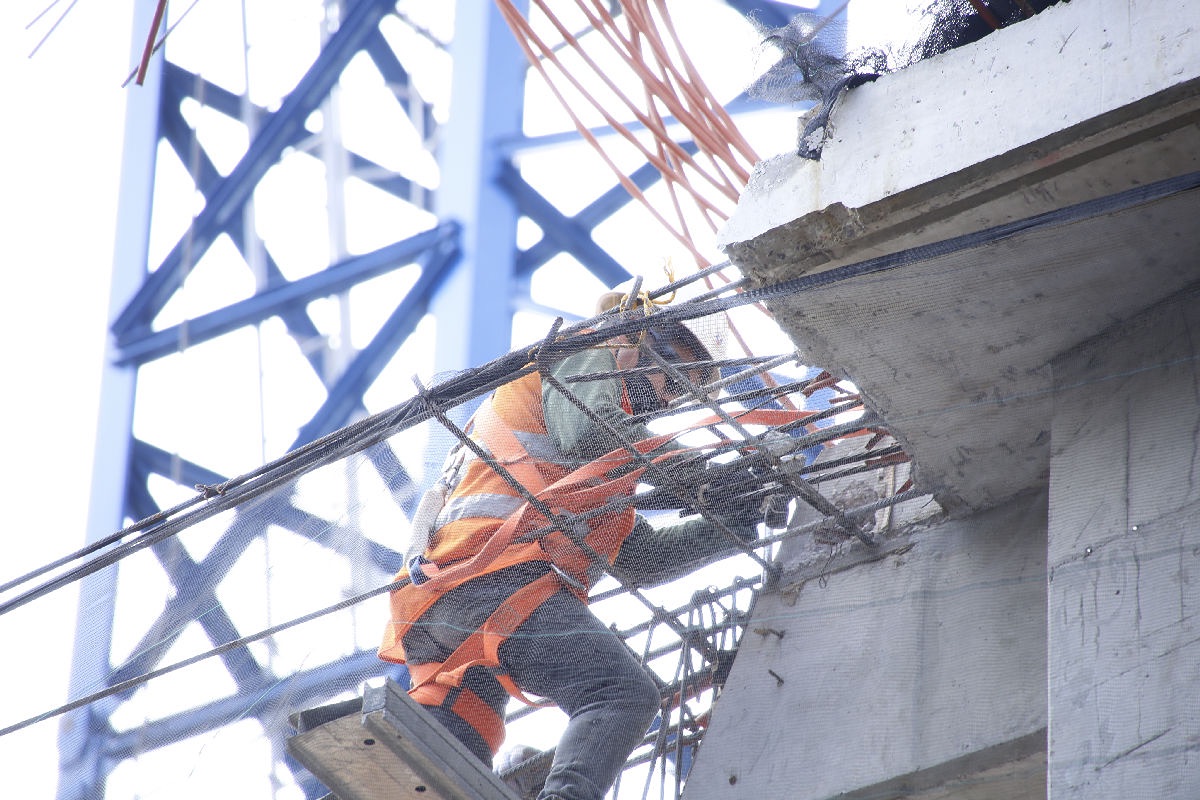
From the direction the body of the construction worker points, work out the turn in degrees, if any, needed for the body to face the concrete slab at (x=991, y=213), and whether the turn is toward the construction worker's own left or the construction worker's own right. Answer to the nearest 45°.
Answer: approximately 45° to the construction worker's own right

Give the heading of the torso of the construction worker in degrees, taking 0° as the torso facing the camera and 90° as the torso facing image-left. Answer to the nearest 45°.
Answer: approximately 270°

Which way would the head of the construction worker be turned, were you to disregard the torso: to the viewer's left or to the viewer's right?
to the viewer's right

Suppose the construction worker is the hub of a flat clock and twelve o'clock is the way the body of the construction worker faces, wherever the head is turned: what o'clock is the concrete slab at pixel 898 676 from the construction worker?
The concrete slab is roughly at 12 o'clock from the construction worker.

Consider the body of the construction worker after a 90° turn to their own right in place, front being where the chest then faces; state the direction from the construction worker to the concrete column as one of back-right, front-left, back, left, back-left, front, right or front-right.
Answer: front-left
